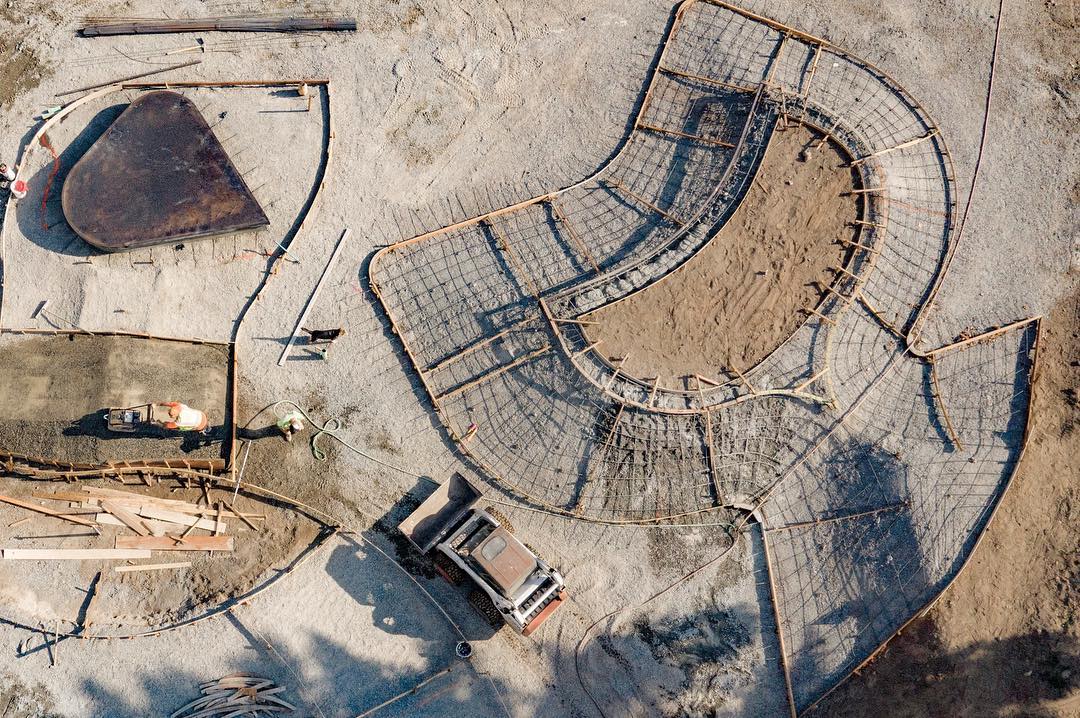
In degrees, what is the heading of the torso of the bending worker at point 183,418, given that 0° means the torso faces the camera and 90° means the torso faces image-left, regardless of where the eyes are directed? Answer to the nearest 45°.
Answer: approximately 90°

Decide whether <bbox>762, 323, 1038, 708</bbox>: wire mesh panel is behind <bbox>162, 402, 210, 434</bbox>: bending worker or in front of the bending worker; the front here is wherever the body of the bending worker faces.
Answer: behind

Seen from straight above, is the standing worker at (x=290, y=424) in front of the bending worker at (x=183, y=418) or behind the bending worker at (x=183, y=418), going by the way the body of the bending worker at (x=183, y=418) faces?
behind

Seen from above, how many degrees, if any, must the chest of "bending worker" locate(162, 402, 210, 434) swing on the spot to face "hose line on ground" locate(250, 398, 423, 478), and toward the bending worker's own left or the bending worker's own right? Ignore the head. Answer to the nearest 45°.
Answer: approximately 180°

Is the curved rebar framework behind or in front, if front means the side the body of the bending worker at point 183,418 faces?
behind
